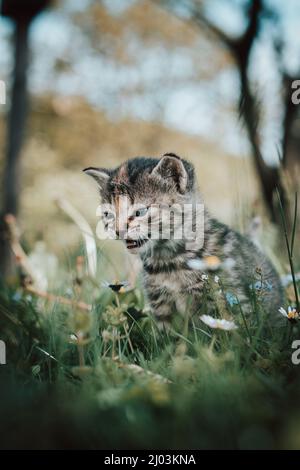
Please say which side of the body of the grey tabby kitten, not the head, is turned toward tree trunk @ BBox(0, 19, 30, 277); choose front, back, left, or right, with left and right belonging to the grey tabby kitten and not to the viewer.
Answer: right

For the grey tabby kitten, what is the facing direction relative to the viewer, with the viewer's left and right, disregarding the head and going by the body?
facing the viewer and to the left of the viewer
